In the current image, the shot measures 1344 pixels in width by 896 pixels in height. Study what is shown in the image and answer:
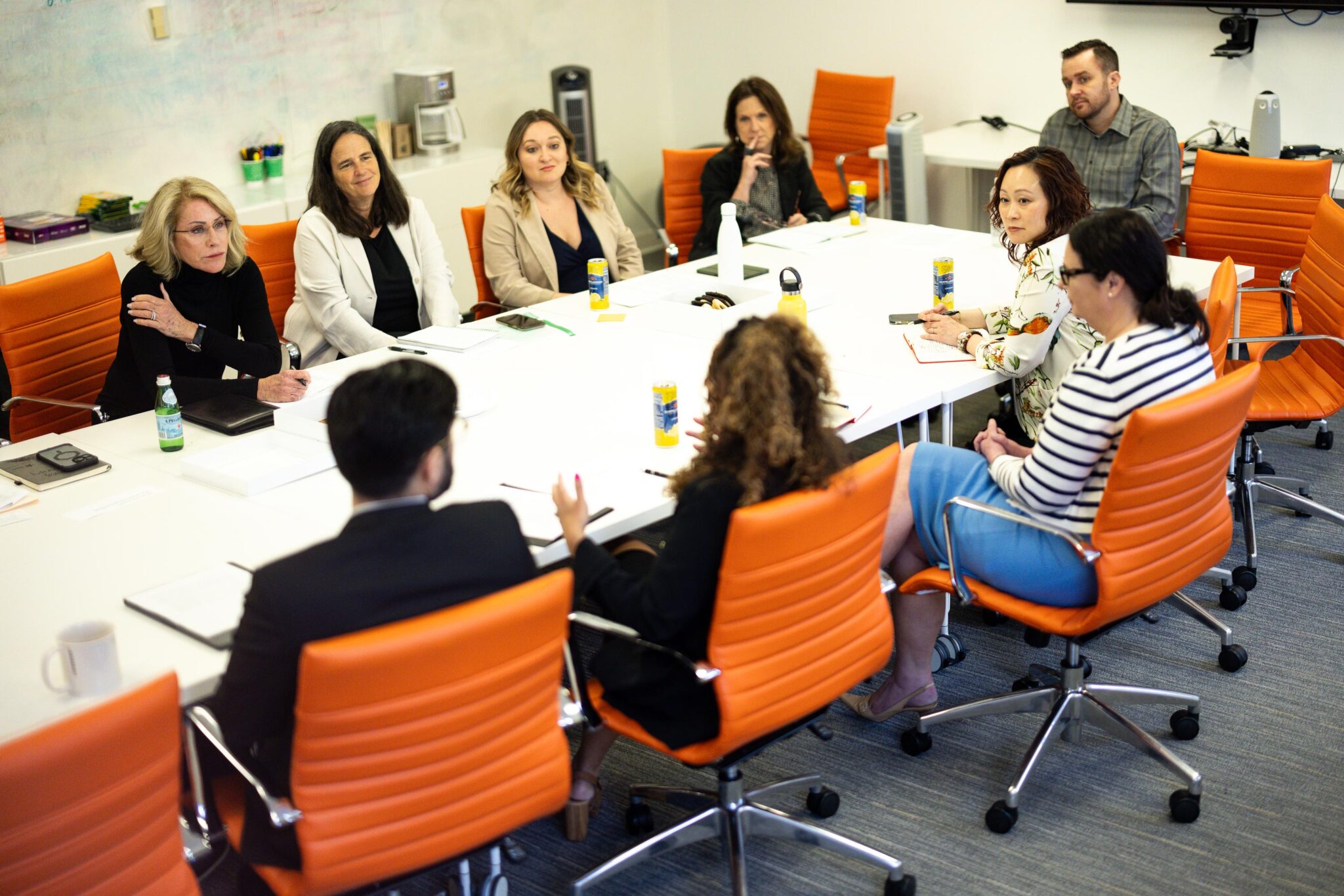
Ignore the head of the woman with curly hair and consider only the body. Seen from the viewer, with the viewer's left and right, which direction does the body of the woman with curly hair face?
facing away from the viewer and to the left of the viewer

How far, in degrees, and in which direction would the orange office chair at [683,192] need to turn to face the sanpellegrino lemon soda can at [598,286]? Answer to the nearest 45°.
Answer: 0° — it already faces it

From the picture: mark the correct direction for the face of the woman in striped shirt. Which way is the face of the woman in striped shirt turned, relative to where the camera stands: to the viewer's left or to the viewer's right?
to the viewer's left

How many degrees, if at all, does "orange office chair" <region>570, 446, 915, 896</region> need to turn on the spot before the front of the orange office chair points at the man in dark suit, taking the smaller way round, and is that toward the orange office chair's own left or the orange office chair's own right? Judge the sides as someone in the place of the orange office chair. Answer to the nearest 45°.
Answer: approximately 90° to the orange office chair's own left

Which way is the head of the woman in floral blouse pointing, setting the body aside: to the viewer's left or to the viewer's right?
to the viewer's left

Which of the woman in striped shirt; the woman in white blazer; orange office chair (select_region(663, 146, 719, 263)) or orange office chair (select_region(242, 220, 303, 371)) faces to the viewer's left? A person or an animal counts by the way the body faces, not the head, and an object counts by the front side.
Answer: the woman in striped shirt

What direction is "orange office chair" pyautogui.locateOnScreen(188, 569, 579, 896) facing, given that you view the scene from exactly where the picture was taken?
facing away from the viewer and to the left of the viewer

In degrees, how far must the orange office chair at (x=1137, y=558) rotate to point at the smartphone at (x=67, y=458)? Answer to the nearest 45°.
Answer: approximately 45° to its left
